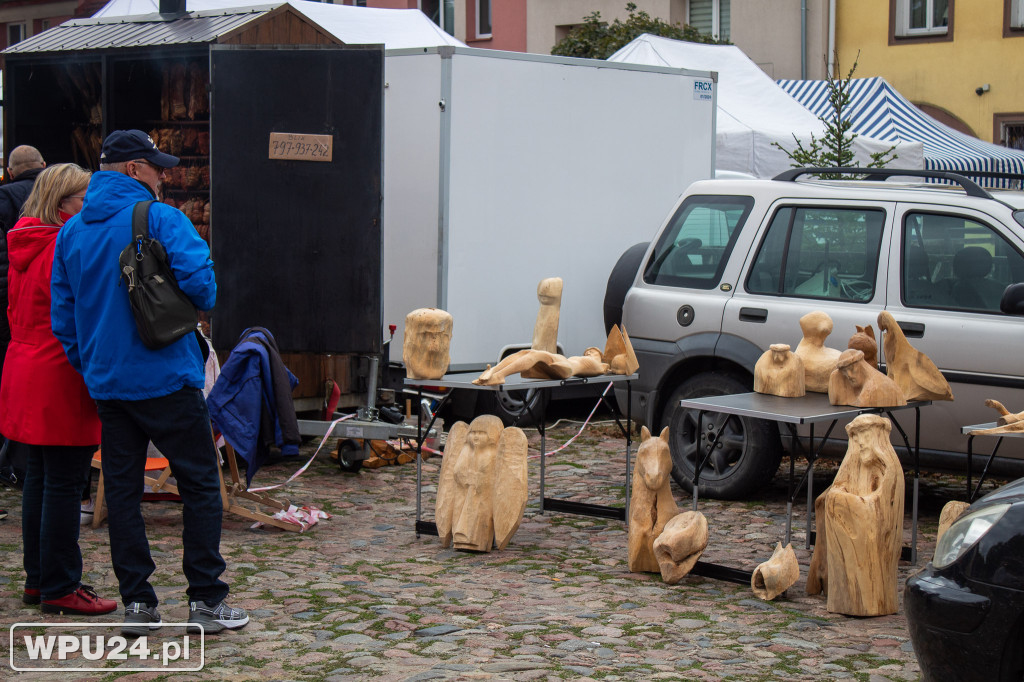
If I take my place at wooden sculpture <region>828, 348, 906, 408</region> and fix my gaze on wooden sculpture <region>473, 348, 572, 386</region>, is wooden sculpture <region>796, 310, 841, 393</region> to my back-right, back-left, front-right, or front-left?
front-right

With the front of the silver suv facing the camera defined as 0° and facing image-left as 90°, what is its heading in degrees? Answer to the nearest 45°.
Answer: approximately 270°

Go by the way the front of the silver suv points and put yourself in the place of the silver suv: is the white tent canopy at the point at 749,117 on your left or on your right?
on your left

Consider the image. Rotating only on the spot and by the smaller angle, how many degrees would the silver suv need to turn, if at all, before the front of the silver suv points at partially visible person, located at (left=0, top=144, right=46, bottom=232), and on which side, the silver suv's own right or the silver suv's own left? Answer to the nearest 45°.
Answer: approximately 180°

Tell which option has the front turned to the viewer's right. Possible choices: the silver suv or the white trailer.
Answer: the silver suv

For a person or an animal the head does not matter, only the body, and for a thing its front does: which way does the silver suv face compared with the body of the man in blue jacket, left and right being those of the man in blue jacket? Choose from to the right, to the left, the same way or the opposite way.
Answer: to the right

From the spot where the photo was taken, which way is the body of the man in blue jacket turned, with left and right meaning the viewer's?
facing away from the viewer and to the right of the viewer

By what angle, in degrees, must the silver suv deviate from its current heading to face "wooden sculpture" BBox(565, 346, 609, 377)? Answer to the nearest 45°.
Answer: approximately 135° to its right

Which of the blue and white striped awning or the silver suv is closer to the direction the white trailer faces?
the silver suv

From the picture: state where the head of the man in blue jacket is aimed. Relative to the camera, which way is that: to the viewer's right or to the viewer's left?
to the viewer's right
